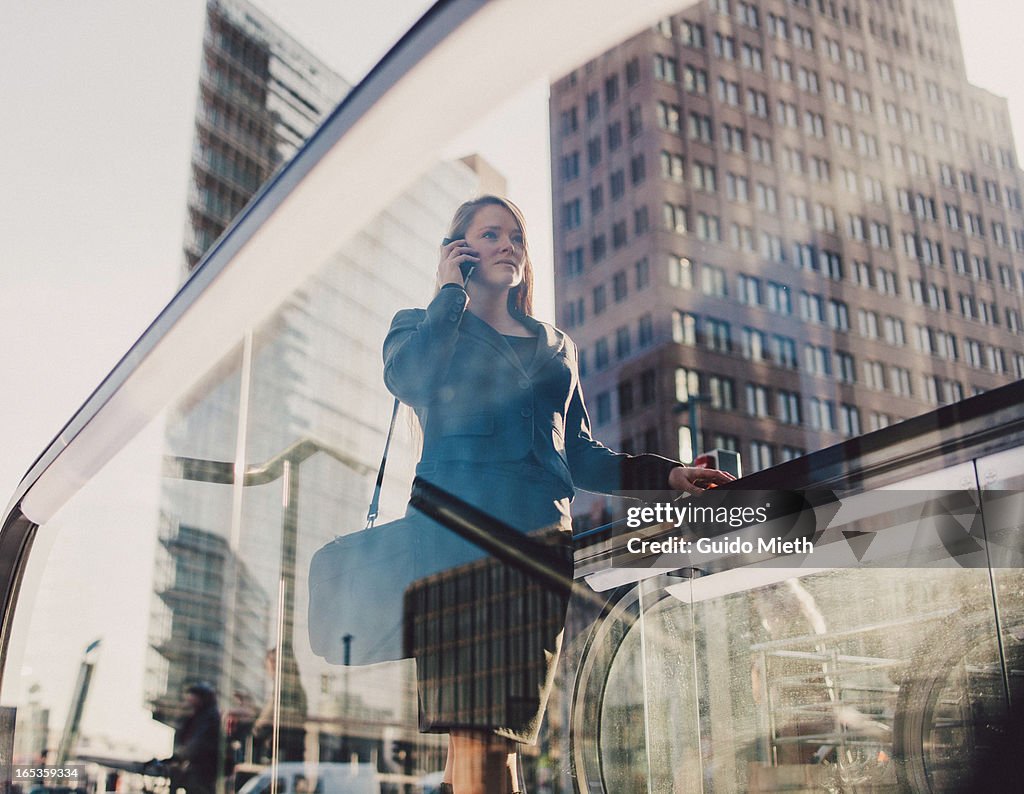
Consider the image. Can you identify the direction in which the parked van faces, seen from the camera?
facing to the left of the viewer

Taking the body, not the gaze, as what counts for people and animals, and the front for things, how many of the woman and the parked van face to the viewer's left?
1

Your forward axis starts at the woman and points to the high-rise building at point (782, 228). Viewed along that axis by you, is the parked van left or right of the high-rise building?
left

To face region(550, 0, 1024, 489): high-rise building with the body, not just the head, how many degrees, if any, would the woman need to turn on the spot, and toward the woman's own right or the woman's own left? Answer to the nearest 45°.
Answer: approximately 135° to the woman's own left

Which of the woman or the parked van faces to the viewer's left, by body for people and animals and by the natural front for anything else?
the parked van
